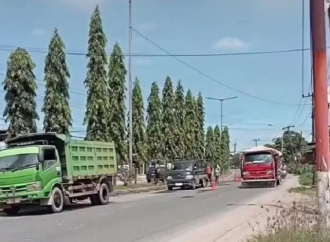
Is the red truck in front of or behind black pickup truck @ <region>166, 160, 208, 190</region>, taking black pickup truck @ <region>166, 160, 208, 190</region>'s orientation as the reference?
behind

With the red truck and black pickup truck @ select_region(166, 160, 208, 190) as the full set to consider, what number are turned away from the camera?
0

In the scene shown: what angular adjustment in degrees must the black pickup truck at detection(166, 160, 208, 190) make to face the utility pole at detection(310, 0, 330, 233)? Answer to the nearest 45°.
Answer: approximately 45° to its left

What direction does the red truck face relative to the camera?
toward the camera

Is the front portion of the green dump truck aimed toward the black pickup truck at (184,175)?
no

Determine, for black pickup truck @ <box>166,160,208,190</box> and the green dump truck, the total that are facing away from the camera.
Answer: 0

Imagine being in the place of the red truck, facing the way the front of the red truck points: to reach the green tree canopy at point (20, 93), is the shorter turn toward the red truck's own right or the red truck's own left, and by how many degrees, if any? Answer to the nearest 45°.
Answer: approximately 45° to the red truck's own right

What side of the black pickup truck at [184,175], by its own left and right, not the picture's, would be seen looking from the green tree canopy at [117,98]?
right

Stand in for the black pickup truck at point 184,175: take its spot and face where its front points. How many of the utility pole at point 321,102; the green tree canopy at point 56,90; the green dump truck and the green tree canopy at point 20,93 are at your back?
0

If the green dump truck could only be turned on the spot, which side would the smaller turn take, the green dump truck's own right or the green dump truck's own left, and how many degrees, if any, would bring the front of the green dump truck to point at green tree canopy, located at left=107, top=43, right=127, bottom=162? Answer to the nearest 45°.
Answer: approximately 135° to the green dump truck's own right

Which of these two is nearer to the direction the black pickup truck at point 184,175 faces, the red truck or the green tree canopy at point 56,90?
the green tree canopy

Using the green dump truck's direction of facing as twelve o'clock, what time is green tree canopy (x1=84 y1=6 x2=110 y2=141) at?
The green tree canopy is roughly at 5 o'clock from the green dump truck.

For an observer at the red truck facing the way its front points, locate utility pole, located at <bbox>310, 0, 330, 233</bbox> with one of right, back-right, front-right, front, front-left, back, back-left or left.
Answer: front

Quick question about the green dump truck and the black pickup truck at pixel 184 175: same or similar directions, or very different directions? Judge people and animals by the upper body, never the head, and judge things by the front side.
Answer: same or similar directions

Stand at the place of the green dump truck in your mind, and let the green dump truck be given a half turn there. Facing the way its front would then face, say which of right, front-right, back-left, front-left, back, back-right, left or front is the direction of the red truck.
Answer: front

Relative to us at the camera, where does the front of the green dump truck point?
facing the viewer and to the left of the viewer
